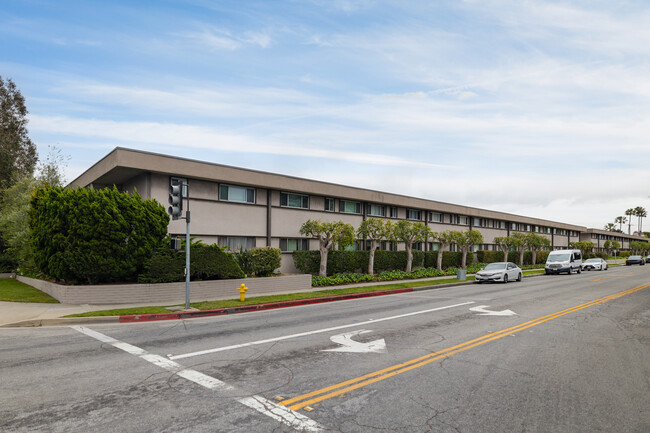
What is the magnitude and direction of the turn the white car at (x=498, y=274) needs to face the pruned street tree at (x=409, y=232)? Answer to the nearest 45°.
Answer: approximately 45° to its right

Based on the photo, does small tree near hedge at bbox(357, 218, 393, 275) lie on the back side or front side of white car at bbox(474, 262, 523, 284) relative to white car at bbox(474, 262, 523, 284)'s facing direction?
on the front side

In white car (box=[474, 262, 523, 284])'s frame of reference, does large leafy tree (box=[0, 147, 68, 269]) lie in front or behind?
in front

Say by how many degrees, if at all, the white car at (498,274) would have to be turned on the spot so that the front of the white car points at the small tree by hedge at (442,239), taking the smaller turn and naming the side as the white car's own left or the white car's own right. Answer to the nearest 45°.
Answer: approximately 90° to the white car's own right

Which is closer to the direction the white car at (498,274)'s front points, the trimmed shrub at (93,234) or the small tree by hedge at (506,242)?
the trimmed shrub

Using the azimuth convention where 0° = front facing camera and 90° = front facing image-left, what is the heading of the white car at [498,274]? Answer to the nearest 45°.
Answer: approximately 45°

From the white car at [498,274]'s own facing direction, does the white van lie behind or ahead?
behind
